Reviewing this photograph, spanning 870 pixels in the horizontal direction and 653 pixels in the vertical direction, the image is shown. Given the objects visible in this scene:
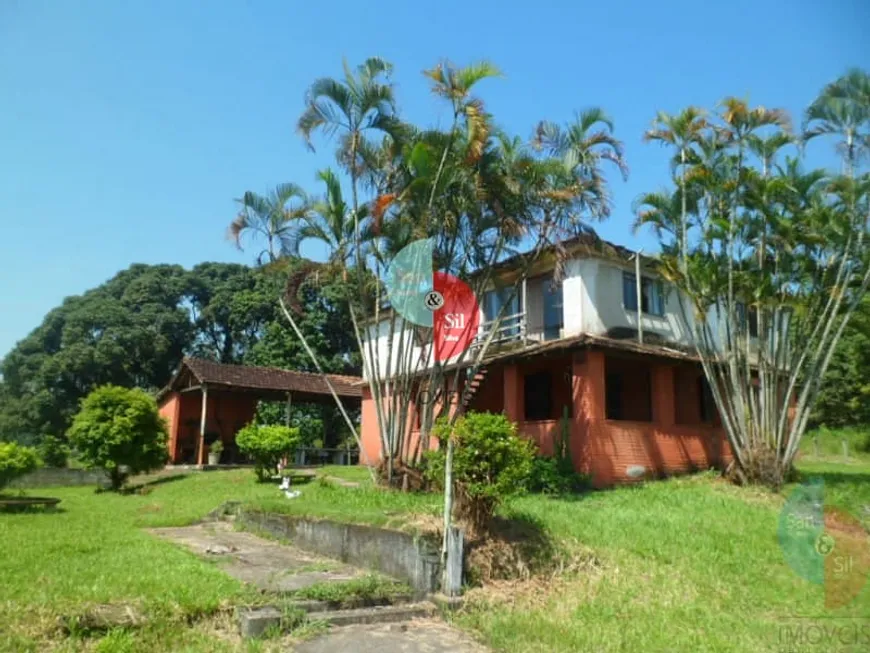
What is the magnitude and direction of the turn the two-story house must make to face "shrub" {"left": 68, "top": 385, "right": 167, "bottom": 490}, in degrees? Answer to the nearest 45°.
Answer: approximately 45° to its right

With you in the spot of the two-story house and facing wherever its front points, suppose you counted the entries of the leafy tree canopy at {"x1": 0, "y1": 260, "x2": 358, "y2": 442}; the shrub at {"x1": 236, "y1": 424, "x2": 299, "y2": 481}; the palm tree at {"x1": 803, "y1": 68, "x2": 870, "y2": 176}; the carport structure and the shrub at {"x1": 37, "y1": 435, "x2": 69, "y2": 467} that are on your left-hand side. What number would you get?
1

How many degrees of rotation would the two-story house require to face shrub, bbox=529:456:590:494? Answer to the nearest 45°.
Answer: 0° — it already faces it

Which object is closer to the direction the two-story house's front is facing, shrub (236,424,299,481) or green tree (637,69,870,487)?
the shrub

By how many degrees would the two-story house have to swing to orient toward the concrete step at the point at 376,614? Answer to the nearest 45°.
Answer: approximately 45° to its left

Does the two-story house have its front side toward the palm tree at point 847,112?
no

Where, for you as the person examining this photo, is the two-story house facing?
facing the viewer and to the left of the viewer

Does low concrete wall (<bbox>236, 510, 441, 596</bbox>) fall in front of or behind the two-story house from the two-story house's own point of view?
in front

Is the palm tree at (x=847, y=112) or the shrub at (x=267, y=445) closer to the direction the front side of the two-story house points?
the shrub

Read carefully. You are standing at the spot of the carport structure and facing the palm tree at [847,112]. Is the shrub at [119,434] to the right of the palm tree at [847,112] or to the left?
right

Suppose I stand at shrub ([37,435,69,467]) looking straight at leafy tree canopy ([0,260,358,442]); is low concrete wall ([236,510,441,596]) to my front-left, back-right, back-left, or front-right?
back-right

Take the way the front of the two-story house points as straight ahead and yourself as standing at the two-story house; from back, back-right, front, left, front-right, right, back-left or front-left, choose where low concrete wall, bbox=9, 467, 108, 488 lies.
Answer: front-right

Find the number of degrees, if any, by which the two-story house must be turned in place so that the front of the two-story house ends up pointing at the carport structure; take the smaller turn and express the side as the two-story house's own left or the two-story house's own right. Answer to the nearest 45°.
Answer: approximately 90° to the two-story house's own right

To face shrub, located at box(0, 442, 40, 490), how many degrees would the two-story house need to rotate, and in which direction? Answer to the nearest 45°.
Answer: approximately 45° to its right

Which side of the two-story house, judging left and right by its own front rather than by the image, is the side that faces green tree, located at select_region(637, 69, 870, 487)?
left

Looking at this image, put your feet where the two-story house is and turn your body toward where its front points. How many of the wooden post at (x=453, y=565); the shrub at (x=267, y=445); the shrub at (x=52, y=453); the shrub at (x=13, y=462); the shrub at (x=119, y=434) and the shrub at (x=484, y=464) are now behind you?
0

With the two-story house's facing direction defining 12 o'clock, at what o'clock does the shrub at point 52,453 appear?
The shrub is roughly at 2 o'clock from the two-story house.

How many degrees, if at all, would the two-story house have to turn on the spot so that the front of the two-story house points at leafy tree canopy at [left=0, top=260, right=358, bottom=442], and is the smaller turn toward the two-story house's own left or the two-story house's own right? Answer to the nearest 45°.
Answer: approximately 90° to the two-story house's own right
